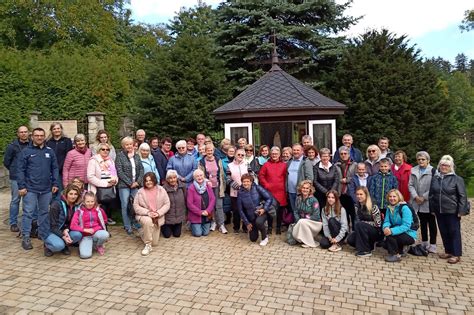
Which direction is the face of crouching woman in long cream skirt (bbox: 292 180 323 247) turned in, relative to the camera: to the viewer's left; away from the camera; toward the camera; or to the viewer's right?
toward the camera

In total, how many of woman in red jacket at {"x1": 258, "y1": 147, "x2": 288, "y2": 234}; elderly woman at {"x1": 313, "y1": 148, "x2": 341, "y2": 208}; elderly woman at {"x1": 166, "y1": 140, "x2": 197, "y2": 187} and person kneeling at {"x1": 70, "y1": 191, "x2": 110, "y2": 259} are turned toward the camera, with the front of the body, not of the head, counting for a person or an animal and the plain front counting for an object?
4

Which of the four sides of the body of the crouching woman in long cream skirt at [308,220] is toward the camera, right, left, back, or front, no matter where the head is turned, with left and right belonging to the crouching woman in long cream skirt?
front

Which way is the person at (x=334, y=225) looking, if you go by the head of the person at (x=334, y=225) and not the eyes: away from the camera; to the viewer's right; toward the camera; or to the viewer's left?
toward the camera

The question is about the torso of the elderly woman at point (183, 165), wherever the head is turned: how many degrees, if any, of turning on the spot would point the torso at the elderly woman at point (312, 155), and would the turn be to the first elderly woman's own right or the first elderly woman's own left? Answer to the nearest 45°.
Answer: approximately 90° to the first elderly woman's own left

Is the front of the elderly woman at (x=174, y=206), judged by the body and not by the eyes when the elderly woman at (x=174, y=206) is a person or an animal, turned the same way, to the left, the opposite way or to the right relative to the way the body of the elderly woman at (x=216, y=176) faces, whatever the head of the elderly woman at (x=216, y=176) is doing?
the same way

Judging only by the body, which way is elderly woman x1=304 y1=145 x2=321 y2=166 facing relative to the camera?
toward the camera

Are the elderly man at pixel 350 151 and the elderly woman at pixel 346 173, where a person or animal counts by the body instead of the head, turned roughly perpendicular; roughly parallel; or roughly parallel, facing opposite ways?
roughly parallel

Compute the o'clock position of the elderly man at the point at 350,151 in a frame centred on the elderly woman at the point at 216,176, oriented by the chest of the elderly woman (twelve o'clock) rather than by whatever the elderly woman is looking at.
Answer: The elderly man is roughly at 9 o'clock from the elderly woman.

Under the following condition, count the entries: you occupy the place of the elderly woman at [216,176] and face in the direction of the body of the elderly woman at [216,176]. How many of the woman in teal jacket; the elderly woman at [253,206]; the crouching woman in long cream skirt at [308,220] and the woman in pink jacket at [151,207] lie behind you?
0

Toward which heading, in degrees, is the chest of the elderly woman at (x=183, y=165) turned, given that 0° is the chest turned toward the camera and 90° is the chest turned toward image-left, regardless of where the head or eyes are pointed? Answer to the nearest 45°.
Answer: approximately 0°

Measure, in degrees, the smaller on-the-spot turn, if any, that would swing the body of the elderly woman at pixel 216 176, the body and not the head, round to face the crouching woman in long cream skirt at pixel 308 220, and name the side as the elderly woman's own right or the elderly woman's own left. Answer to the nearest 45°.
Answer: approximately 45° to the elderly woman's own left

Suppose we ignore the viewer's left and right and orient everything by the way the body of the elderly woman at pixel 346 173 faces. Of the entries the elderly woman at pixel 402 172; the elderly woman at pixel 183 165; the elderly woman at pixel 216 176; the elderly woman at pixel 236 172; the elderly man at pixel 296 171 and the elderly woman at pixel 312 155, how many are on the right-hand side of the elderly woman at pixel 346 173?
5

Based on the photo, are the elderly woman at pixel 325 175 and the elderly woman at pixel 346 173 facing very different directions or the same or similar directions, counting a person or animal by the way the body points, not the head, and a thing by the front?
same or similar directions

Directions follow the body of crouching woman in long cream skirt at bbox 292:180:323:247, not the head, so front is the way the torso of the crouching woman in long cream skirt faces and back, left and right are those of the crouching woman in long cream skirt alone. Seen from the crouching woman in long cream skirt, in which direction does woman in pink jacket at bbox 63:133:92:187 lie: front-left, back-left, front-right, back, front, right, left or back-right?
right

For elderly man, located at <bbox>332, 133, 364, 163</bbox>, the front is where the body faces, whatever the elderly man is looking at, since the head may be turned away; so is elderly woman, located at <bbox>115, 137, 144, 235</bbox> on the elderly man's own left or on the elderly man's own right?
on the elderly man's own right

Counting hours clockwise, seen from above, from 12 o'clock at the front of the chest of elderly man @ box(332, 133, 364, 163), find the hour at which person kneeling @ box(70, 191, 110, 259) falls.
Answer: The person kneeling is roughly at 2 o'clock from the elderly man.

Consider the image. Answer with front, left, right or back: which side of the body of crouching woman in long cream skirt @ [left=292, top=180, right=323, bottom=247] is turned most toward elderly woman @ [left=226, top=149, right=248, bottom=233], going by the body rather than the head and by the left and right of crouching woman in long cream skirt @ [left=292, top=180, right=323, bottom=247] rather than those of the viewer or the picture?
right

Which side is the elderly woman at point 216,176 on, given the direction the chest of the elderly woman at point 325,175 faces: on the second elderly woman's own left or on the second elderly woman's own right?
on the second elderly woman's own right

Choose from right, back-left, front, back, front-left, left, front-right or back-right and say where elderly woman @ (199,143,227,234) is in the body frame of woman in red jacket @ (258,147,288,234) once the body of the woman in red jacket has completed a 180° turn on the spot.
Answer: left
